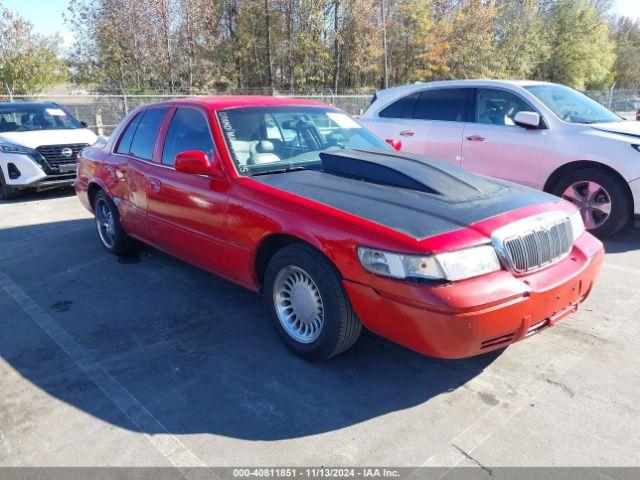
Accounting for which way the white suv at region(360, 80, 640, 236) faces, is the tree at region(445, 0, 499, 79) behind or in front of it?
behind

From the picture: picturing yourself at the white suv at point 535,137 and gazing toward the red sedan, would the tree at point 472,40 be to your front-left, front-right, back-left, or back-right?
back-right

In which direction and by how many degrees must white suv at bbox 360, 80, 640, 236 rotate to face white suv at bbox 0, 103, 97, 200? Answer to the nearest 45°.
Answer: approximately 135° to its right

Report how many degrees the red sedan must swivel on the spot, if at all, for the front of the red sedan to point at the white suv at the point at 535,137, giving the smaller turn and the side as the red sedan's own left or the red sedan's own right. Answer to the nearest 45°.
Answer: approximately 90° to the red sedan's own left

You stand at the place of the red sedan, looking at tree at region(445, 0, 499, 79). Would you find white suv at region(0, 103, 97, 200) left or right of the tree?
left

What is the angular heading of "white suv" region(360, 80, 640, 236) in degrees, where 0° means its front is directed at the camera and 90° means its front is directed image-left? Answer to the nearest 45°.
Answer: approximately 315°

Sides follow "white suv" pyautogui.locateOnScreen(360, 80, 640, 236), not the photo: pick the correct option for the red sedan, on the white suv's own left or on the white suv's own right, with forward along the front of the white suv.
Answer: on the white suv's own right

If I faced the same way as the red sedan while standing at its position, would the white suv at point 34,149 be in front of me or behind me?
behind

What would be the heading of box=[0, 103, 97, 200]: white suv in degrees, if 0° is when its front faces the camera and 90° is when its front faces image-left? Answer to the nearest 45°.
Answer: approximately 315°

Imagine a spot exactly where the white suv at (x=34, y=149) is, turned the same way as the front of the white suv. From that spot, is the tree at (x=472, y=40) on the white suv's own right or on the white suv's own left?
on the white suv's own left
